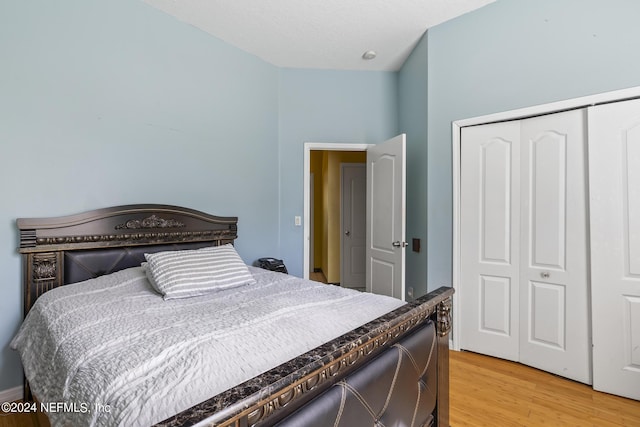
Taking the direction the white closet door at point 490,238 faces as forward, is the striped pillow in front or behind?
in front

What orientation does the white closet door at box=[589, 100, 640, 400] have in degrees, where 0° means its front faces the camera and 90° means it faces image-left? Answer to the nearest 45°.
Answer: approximately 45°

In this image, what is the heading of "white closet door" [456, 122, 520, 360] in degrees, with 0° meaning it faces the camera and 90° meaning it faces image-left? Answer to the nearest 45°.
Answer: approximately 45°

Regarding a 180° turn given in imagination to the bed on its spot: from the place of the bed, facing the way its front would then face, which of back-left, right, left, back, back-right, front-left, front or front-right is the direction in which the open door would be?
right

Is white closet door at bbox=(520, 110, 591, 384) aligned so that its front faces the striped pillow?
yes

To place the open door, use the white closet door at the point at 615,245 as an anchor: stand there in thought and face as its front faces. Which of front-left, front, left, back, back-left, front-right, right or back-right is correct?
front-right

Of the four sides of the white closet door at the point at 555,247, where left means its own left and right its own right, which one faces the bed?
front

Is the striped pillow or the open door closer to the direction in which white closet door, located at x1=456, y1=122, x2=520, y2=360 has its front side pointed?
the striped pillow

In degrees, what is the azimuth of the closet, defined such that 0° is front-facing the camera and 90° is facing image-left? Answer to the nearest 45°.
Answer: approximately 45°

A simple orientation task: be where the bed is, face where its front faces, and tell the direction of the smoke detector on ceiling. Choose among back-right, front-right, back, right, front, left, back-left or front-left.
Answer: left

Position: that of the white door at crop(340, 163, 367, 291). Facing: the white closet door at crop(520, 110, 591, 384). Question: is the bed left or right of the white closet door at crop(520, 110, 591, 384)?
right

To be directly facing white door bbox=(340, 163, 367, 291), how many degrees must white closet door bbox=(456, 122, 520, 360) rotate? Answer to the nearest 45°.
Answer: approximately 90° to its right

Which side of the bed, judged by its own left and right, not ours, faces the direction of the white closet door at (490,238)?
left

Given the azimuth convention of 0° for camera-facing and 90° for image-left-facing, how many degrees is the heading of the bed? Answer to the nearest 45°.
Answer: approximately 315°
